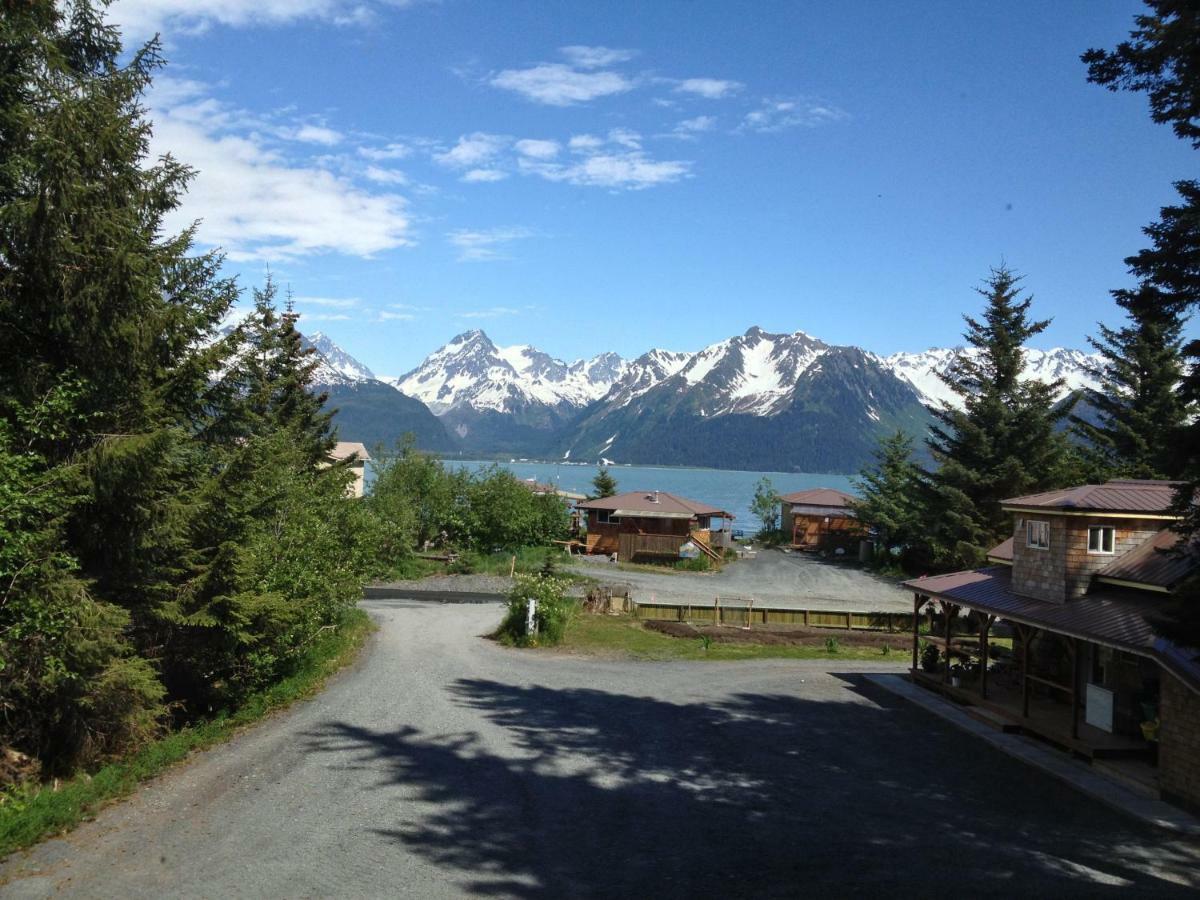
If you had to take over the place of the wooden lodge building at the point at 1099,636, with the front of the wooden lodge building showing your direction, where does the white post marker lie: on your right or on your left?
on your right

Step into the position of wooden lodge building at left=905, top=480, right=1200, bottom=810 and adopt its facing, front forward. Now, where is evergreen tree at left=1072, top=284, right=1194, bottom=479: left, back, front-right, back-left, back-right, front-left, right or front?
back-right

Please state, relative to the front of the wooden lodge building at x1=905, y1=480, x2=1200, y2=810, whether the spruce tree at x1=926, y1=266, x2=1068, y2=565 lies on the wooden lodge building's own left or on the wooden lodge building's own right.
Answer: on the wooden lodge building's own right

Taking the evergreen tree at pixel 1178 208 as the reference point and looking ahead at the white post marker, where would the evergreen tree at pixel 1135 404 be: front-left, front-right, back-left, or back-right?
front-right

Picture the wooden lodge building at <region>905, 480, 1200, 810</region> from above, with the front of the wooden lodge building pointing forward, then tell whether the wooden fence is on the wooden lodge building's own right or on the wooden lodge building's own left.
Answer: on the wooden lodge building's own right

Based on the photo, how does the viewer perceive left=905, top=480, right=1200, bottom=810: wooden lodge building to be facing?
facing the viewer and to the left of the viewer

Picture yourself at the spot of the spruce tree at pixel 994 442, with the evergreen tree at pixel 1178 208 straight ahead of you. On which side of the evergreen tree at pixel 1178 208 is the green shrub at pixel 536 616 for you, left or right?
right
